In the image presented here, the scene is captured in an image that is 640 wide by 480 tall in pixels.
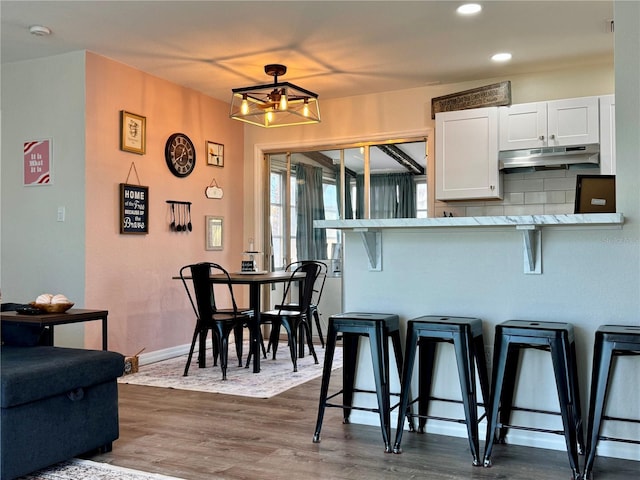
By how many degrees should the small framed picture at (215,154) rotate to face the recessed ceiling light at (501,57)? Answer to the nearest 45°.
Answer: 0° — it already faces it

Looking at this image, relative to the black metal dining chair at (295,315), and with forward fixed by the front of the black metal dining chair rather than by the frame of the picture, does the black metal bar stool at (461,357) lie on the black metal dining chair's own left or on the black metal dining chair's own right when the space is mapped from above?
on the black metal dining chair's own left

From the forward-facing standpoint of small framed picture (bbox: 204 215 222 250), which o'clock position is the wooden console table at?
The wooden console table is roughly at 2 o'clock from the small framed picture.

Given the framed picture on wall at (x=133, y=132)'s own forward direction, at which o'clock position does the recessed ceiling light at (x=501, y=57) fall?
The recessed ceiling light is roughly at 11 o'clock from the framed picture on wall.

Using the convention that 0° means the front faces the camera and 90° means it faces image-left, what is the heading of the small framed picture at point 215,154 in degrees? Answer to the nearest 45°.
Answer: approximately 315°

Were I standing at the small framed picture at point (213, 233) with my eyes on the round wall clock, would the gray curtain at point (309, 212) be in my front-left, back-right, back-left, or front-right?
back-left

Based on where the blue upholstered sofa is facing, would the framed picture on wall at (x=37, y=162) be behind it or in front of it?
behind

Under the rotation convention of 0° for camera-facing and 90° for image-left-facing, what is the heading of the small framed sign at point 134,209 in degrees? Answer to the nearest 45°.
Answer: approximately 315°

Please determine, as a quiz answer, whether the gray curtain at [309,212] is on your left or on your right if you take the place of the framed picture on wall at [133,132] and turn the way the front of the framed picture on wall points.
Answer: on your left

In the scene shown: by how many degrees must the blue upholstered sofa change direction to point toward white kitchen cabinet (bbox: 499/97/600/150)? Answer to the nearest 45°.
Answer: approximately 45° to its left
